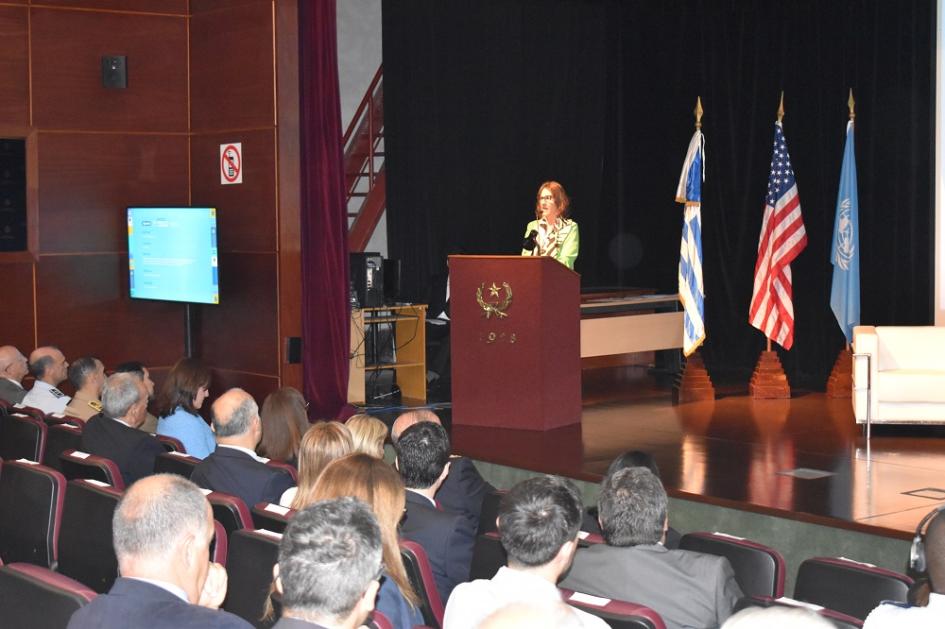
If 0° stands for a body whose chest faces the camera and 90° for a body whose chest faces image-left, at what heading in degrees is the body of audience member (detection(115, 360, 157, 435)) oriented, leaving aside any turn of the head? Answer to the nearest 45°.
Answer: approximately 225°

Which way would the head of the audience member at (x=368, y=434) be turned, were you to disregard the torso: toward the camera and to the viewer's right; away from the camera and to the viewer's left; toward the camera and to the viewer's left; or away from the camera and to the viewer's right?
away from the camera and to the viewer's right

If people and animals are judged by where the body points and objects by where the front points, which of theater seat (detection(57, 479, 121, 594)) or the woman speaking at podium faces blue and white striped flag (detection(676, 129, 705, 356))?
the theater seat

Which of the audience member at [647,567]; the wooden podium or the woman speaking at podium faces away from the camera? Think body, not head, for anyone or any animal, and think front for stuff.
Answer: the audience member

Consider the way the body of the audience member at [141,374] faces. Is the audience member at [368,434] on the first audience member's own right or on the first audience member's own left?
on the first audience member's own right

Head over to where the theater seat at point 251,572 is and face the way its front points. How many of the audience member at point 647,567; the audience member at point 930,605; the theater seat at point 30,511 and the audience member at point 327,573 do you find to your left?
1

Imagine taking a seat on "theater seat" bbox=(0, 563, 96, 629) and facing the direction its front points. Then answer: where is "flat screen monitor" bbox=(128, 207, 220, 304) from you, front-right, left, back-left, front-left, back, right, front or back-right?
front-left

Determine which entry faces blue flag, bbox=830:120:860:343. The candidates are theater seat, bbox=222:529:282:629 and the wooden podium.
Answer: the theater seat

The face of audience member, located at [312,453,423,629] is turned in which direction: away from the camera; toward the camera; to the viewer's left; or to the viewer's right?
away from the camera

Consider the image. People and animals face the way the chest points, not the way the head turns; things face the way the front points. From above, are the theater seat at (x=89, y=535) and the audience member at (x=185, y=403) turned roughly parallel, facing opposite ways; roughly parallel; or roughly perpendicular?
roughly parallel

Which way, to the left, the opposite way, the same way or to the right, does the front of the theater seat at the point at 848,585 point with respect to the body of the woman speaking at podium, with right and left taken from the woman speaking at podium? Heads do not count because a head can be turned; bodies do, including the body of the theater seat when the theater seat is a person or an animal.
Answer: the opposite way

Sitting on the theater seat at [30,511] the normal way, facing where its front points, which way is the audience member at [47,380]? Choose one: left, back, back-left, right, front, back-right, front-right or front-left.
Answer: front-left

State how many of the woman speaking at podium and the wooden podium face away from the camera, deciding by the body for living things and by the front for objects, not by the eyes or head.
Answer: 0

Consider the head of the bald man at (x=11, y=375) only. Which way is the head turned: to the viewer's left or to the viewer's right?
to the viewer's right

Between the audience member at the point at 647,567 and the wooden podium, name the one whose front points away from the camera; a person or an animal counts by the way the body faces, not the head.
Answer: the audience member

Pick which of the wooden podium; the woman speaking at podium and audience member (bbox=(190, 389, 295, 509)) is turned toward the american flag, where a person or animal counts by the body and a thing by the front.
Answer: the audience member

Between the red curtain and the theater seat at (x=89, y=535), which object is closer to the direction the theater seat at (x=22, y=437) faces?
the red curtain

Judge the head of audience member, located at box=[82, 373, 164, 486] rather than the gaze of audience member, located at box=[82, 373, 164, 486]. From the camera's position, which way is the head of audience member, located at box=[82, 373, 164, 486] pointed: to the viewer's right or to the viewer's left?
to the viewer's right

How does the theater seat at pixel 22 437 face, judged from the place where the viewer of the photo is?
facing away from the viewer and to the right of the viewer

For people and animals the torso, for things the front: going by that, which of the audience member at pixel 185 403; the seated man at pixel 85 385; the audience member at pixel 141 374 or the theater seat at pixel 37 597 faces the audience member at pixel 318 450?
the theater seat

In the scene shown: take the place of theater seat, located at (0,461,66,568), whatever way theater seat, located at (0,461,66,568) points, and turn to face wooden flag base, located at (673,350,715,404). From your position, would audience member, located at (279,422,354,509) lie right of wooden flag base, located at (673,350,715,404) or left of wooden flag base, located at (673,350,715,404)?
right

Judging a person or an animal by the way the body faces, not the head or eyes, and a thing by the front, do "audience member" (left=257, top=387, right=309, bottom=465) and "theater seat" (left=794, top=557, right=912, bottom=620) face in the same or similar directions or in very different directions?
same or similar directions
